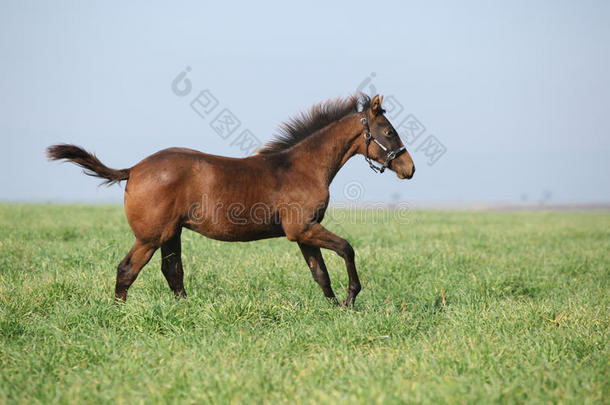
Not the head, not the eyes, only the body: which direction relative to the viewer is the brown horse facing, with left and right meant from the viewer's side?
facing to the right of the viewer
